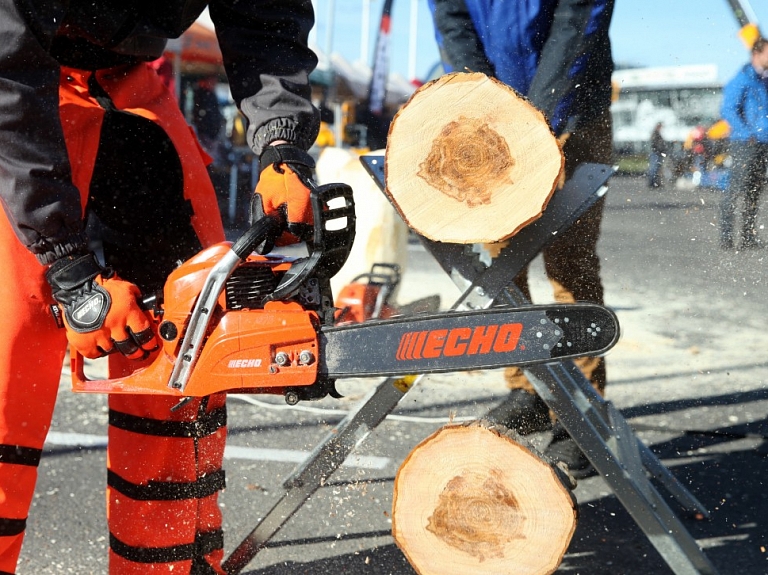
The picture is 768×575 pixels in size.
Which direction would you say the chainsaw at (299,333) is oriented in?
to the viewer's right

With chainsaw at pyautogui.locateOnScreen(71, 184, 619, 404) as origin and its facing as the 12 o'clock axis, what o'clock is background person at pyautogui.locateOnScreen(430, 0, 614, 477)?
The background person is roughly at 10 o'clock from the chainsaw.

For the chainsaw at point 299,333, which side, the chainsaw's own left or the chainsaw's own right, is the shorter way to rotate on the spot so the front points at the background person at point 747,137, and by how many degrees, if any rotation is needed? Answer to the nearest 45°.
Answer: approximately 45° to the chainsaw's own left

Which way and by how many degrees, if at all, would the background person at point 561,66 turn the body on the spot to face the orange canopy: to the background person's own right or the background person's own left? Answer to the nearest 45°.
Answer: approximately 90° to the background person's own right

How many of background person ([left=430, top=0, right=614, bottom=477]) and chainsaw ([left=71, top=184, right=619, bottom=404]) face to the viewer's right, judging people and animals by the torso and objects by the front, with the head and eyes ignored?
1

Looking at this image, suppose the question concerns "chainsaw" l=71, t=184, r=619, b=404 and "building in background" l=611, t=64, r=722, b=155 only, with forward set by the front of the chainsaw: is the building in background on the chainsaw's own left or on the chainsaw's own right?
on the chainsaw's own left

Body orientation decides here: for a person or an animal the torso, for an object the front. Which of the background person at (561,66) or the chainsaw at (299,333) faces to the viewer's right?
the chainsaw

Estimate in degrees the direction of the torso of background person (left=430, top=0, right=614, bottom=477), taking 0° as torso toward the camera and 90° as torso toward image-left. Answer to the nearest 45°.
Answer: approximately 45°

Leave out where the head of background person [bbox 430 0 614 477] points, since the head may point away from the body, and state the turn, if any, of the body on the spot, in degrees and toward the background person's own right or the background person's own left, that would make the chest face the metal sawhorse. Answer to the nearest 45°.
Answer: approximately 45° to the background person's own left
